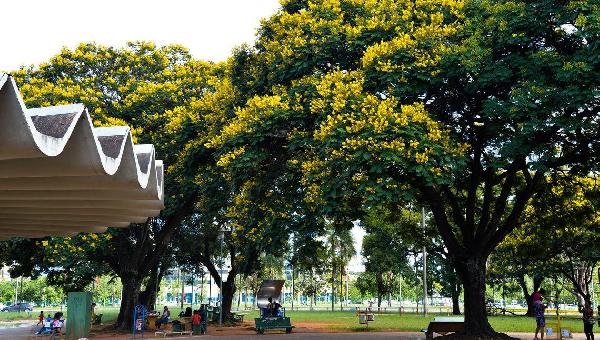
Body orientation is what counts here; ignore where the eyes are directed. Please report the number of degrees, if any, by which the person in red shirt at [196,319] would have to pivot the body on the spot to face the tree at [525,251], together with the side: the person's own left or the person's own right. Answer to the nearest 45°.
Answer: approximately 90° to the person's own right

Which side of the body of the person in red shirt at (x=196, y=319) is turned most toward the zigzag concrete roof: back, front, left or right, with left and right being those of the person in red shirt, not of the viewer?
back

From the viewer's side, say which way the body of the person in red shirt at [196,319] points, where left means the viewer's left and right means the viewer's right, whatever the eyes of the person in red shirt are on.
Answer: facing away from the viewer
